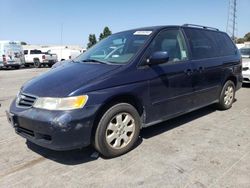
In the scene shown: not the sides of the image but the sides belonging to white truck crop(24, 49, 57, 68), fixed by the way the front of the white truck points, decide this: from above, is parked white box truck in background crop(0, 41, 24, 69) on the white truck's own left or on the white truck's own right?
on the white truck's own left

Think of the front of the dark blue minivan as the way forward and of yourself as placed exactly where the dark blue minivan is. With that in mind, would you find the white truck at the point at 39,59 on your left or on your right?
on your right

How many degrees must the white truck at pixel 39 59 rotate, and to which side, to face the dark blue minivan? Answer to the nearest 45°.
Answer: approximately 135° to its left

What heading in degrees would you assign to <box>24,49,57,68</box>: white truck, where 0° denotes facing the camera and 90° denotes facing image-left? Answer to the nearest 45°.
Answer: approximately 135°

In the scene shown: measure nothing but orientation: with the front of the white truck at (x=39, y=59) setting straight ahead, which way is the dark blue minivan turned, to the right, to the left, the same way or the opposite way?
to the left

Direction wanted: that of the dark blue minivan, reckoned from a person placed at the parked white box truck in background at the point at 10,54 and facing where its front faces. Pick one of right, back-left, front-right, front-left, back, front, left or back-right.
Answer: back
